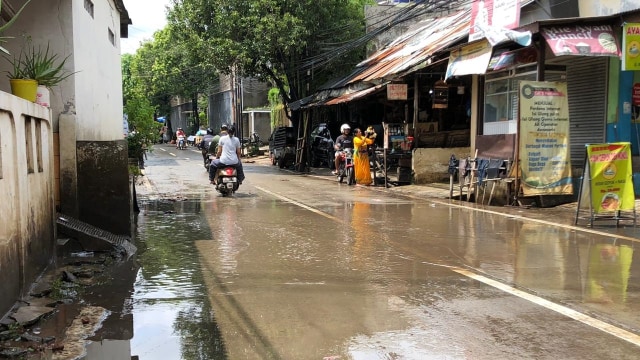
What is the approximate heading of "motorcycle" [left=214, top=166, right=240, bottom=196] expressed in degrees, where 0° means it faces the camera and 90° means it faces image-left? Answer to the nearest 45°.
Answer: approximately 180°

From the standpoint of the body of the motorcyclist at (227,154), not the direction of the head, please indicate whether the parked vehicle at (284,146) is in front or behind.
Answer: in front

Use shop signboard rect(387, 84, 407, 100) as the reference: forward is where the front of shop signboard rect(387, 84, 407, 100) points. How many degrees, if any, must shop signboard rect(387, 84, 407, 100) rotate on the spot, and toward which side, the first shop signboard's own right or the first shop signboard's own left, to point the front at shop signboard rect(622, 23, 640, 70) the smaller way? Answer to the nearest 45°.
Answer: approximately 45° to the first shop signboard's own left

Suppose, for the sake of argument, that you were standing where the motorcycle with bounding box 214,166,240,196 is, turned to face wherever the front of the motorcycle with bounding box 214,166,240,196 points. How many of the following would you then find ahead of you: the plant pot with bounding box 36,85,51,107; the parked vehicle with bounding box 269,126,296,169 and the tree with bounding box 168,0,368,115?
2

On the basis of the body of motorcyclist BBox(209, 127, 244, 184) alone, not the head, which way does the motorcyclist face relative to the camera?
away from the camera

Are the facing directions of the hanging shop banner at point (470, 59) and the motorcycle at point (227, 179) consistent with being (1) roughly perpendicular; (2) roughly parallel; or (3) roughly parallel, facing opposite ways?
roughly perpendicular

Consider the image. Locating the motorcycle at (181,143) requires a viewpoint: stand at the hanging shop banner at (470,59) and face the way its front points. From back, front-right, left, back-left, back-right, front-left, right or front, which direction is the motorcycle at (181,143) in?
right

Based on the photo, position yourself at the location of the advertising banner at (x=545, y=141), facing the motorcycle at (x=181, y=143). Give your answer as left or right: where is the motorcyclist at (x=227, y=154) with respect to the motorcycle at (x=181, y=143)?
left

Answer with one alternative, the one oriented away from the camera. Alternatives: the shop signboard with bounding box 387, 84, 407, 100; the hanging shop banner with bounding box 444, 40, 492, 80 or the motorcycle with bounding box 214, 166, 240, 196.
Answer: the motorcycle

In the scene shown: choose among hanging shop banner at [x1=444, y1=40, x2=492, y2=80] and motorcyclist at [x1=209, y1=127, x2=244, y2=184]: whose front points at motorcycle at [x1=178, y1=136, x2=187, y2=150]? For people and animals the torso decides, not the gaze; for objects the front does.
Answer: the motorcyclist

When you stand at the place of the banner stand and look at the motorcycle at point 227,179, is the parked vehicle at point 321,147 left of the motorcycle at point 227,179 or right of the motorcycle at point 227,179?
right

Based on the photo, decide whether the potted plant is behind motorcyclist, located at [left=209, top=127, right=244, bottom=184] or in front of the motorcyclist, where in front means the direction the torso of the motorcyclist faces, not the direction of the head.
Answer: behind

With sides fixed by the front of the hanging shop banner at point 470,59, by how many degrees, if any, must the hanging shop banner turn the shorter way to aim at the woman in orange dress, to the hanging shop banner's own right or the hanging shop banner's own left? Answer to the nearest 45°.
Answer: approximately 90° to the hanging shop banner's own right

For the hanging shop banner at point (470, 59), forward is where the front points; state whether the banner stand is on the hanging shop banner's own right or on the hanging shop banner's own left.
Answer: on the hanging shop banner's own left

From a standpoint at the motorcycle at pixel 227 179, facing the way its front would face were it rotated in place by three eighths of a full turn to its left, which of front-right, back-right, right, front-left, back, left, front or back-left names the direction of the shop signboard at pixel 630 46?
left

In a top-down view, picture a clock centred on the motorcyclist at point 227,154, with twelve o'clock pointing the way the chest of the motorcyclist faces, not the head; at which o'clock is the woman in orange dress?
The woman in orange dress is roughly at 2 o'clock from the motorcyclist.

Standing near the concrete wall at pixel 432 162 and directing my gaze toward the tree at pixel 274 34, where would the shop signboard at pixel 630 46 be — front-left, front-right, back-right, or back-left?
back-left
